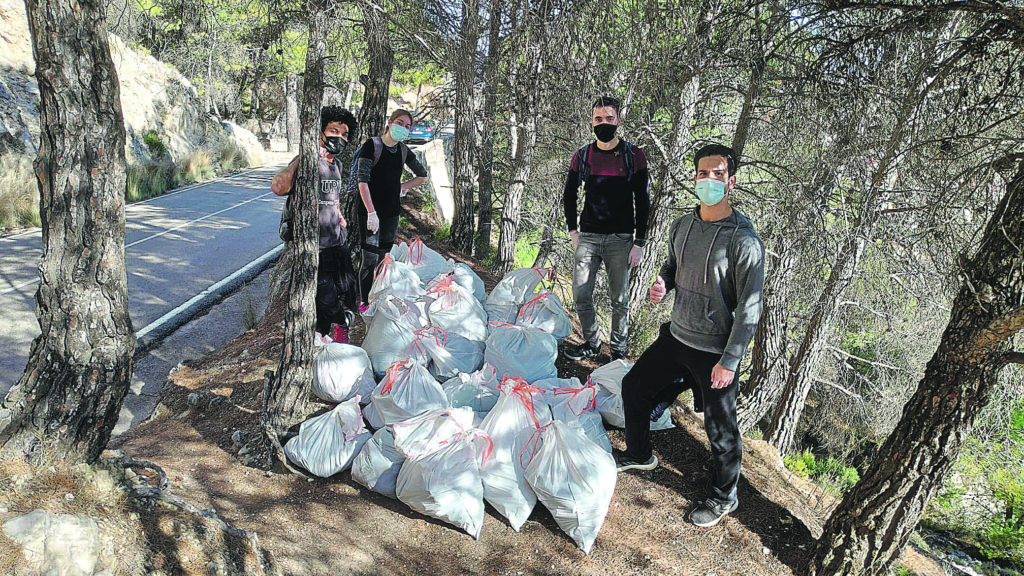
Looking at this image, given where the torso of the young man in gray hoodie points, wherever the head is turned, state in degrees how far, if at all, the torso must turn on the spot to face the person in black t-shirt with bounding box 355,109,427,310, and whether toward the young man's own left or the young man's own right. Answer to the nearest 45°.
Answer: approximately 90° to the young man's own right

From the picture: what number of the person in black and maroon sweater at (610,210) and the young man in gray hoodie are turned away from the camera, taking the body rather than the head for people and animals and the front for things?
0

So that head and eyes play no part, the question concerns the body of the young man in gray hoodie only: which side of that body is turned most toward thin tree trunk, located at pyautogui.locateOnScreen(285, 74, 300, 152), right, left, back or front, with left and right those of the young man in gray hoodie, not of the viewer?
right

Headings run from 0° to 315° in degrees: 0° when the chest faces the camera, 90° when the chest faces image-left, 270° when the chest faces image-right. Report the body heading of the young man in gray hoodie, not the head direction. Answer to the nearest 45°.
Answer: approximately 45°

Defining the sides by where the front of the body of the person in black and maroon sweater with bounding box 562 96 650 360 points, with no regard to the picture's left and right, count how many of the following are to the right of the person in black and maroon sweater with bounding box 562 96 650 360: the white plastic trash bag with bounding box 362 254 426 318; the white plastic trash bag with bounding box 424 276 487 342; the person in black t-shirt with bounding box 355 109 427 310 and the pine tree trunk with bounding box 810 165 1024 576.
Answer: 3

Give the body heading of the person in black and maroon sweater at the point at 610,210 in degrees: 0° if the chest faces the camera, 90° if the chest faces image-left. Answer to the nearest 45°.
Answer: approximately 0°

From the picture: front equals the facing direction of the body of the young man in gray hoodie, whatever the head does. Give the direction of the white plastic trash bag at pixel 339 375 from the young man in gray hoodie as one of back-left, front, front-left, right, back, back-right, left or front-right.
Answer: front-right

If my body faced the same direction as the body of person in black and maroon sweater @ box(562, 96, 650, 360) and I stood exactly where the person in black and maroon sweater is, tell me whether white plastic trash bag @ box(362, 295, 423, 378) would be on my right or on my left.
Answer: on my right

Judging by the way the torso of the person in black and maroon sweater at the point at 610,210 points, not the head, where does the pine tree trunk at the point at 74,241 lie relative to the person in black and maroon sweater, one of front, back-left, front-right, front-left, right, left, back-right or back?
front-right

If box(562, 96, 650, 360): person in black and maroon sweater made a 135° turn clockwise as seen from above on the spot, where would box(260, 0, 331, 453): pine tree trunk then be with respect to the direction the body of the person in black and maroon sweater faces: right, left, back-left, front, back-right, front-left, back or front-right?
left

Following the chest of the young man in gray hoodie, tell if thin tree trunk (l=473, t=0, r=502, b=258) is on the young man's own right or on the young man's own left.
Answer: on the young man's own right

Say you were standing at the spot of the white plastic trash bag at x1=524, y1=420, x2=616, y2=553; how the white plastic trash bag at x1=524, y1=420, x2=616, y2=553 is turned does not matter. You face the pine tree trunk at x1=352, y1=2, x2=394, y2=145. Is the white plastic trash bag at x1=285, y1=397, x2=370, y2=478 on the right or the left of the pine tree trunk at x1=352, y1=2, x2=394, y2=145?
left
